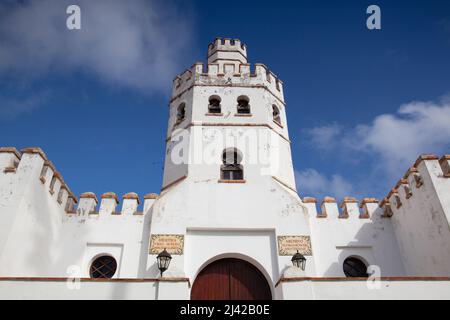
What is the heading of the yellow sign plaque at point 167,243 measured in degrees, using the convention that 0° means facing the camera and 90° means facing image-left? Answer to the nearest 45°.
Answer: approximately 0°

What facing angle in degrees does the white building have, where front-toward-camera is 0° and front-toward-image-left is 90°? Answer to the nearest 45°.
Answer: approximately 0°

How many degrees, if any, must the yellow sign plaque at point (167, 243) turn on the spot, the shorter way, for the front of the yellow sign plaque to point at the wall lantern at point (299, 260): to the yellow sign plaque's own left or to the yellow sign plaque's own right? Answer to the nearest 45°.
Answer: approximately 90° to the yellow sign plaque's own left
